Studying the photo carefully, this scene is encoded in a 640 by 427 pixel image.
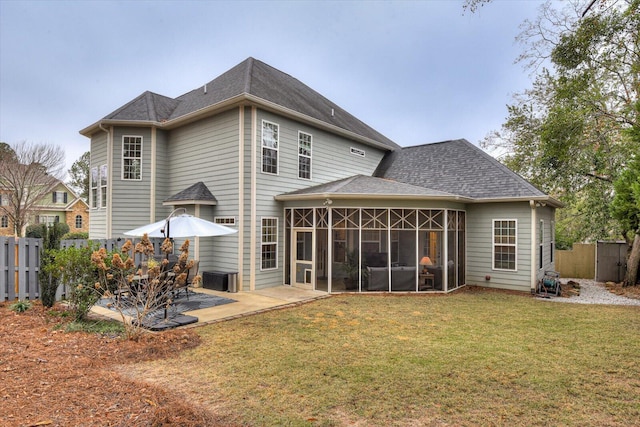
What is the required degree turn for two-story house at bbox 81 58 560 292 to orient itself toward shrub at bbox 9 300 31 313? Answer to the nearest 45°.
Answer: approximately 90° to its left

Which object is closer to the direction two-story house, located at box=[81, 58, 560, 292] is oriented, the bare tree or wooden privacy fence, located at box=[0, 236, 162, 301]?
the bare tree

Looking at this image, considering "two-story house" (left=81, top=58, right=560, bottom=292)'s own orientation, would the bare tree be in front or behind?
in front

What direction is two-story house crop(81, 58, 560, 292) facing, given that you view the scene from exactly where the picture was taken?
facing away from the viewer and to the left of the viewer

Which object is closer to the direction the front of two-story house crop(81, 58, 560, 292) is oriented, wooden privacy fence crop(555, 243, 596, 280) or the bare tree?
the bare tree

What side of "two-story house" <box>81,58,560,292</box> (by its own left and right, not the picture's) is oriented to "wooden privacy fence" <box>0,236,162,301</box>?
left

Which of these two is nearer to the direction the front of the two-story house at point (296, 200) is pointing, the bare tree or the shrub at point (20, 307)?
the bare tree

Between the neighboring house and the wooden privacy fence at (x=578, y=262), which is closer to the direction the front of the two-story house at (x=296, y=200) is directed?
the neighboring house

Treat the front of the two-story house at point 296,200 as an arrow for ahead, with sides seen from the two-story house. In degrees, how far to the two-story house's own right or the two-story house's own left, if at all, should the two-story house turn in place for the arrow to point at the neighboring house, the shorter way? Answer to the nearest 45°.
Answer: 0° — it already faces it
